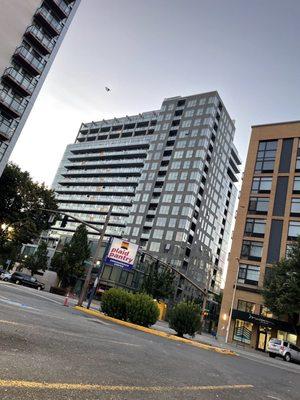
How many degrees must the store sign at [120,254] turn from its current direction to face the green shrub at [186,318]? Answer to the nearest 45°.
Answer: approximately 90° to its left

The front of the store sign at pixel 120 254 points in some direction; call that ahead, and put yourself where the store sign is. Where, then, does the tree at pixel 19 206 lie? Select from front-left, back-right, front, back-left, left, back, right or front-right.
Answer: back-right

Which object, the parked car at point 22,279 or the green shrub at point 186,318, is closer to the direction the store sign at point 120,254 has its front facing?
the green shrub

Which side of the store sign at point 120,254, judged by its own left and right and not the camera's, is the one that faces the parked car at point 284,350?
left

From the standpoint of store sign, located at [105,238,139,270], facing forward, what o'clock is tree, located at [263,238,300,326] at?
The tree is roughly at 8 o'clock from the store sign.

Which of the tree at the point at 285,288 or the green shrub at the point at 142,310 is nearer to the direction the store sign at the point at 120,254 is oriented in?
the green shrub

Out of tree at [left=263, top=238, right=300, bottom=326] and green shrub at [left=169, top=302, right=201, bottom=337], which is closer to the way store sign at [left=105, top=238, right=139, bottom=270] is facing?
the green shrub

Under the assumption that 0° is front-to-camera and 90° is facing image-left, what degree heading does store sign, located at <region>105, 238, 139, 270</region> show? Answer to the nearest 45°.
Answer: approximately 0°
